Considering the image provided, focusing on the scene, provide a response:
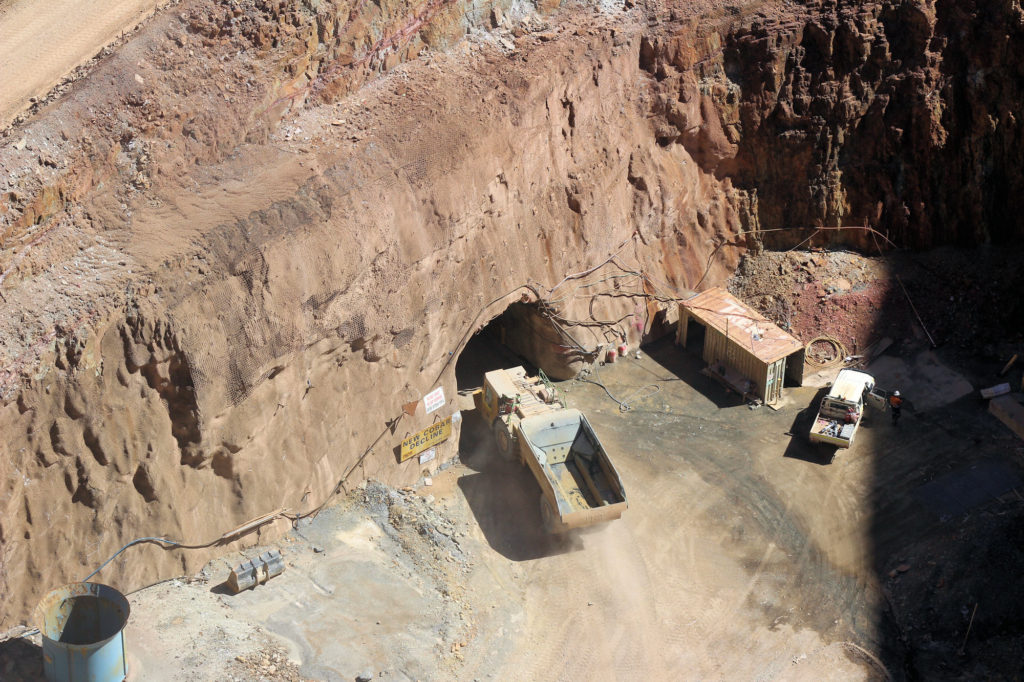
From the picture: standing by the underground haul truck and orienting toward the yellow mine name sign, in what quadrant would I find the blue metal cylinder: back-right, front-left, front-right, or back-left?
front-left

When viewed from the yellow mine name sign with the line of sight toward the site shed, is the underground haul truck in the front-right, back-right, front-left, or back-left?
front-right

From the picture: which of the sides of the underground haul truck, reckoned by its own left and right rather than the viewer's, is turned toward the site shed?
right

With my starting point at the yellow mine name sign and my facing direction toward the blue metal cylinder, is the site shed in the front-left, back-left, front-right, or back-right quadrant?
back-left

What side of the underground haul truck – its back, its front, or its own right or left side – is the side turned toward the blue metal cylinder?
left

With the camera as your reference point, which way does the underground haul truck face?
facing away from the viewer and to the left of the viewer

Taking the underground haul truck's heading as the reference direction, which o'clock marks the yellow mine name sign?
The yellow mine name sign is roughly at 11 o'clock from the underground haul truck.
